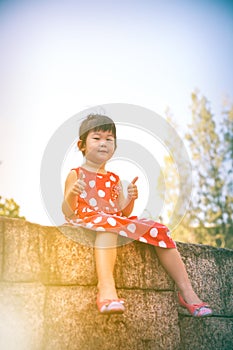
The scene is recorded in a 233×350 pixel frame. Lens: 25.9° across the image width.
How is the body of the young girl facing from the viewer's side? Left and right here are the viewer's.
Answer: facing the viewer and to the right of the viewer
